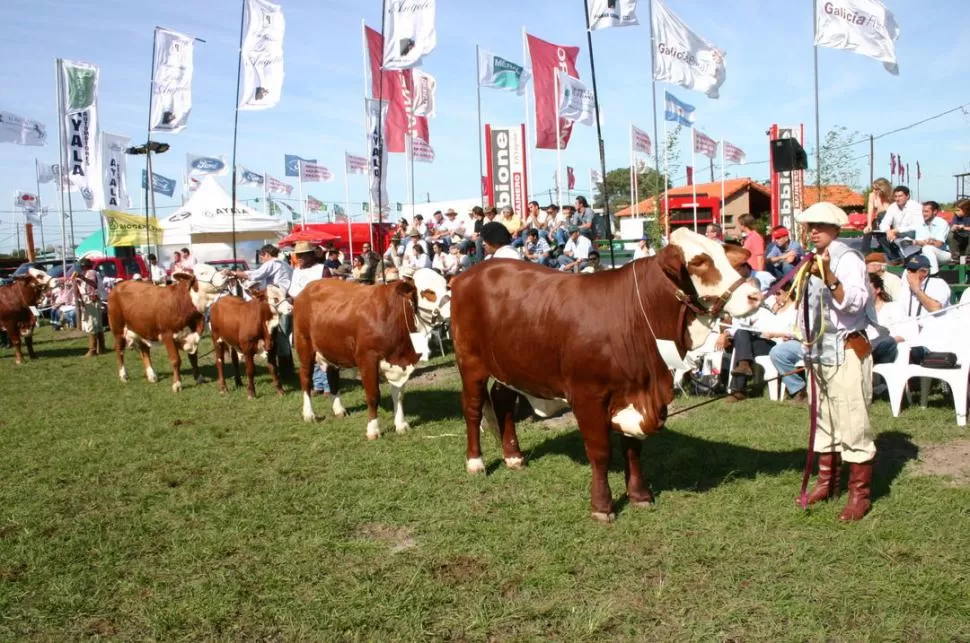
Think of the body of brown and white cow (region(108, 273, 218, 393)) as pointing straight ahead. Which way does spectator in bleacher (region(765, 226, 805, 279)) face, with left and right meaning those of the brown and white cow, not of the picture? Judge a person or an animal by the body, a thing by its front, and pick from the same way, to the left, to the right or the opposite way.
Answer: to the right

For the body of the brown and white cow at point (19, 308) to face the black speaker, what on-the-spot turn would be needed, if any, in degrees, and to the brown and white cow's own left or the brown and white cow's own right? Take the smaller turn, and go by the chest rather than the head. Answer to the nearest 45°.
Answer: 0° — it already faces it

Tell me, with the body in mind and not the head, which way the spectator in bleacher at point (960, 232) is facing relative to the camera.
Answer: to the viewer's left

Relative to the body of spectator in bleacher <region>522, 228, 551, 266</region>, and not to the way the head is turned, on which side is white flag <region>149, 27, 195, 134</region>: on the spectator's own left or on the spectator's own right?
on the spectator's own right

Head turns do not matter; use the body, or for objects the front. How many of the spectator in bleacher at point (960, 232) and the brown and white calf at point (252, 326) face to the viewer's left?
1

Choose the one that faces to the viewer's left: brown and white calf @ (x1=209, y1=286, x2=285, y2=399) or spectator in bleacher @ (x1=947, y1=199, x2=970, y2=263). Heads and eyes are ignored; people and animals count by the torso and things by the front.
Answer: the spectator in bleacher

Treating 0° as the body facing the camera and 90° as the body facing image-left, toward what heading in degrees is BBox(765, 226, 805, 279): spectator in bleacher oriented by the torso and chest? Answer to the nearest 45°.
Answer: approximately 0°
